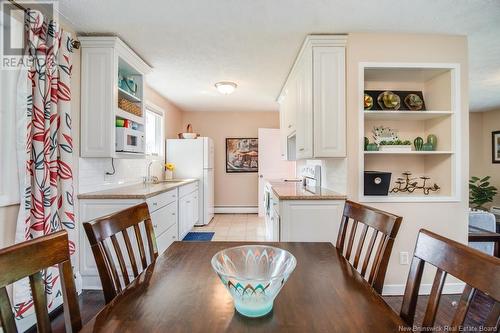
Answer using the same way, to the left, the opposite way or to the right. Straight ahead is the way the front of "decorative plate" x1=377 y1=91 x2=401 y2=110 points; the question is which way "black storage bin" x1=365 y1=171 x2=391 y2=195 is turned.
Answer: the same way

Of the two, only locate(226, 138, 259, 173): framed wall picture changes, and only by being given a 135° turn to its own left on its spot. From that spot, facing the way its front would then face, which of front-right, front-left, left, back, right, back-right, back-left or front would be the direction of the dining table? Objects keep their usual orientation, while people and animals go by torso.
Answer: back-right

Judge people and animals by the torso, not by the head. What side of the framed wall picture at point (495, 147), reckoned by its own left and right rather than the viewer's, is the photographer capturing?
front

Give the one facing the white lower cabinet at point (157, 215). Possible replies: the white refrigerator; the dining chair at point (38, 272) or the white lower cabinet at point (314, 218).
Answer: the white lower cabinet at point (314, 218)

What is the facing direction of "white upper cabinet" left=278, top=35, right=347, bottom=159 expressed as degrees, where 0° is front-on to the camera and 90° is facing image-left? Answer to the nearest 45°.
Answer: approximately 90°

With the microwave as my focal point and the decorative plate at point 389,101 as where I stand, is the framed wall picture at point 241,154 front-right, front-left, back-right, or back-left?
front-right

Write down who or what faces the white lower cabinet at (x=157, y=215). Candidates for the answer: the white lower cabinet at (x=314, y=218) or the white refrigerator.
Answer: the white lower cabinet at (x=314, y=218)

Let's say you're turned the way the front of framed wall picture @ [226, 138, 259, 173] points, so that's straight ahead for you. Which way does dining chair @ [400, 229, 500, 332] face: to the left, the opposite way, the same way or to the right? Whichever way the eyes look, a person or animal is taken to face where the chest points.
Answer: to the right

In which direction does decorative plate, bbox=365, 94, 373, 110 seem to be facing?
toward the camera

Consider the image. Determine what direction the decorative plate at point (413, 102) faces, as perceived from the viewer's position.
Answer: facing the viewer

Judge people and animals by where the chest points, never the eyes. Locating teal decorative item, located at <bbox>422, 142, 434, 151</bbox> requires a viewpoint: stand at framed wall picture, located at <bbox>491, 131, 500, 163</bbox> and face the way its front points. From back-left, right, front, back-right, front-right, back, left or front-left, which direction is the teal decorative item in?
front

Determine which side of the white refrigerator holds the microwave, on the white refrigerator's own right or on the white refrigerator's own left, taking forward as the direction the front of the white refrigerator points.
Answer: on the white refrigerator's own right

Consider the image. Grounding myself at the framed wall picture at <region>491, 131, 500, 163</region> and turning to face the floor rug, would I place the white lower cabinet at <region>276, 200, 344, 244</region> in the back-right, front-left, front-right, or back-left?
front-left

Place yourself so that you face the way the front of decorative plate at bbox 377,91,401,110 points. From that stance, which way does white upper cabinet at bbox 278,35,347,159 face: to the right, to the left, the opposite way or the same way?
to the right
